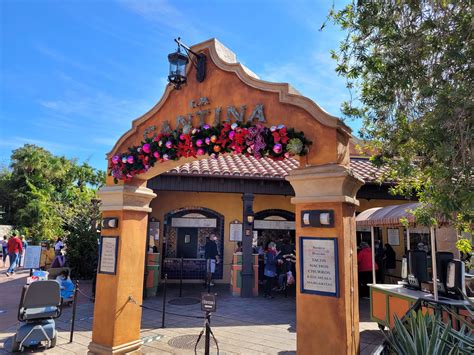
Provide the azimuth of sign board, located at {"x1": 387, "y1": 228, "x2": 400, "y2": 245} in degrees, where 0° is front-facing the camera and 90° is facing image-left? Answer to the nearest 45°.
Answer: approximately 0°

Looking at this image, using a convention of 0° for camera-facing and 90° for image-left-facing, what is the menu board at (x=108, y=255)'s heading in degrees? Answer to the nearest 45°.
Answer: approximately 0°

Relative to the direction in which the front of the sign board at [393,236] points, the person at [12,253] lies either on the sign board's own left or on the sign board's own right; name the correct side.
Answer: on the sign board's own right

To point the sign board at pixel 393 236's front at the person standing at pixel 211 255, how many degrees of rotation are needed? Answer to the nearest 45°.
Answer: approximately 45° to its right

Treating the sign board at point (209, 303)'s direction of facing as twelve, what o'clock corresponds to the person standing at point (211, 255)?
The person standing is roughly at 6 o'clock from the sign board.

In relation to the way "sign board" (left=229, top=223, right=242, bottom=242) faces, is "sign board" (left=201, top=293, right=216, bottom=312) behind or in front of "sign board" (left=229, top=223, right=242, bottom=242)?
in front

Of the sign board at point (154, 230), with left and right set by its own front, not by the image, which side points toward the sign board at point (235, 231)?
left

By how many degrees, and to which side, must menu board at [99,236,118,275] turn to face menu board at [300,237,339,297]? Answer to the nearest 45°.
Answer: approximately 45° to its left
